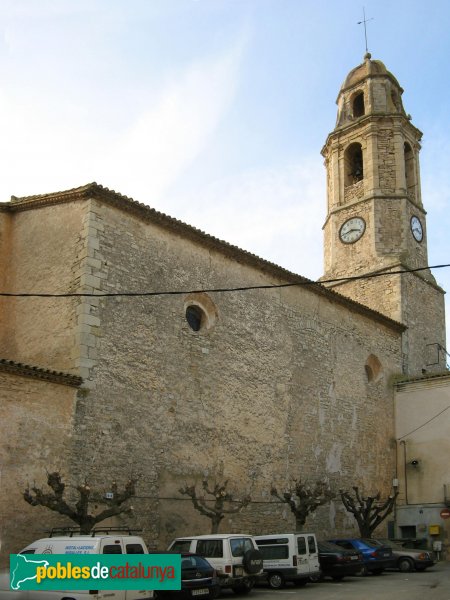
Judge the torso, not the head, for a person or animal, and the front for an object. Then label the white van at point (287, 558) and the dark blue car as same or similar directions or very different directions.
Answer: same or similar directions

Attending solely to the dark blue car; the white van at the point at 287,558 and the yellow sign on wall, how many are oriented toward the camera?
1

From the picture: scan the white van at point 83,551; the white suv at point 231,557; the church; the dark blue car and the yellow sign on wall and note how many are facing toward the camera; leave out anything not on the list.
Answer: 1

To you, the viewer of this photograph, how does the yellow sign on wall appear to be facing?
facing the viewer

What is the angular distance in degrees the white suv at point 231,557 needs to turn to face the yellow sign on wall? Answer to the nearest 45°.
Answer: approximately 90° to its right

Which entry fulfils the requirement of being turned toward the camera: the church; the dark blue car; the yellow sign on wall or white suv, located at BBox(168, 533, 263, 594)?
the yellow sign on wall

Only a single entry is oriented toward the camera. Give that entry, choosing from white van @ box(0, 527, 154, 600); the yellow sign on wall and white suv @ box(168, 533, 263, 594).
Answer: the yellow sign on wall

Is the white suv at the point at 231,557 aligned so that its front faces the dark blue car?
no

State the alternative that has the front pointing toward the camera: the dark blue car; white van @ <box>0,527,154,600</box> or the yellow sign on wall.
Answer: the yellow sign on wall

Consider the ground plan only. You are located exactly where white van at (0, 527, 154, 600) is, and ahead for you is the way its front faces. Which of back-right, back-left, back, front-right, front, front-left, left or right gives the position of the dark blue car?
right

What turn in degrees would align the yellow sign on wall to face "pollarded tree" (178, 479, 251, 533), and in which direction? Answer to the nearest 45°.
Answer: approximately 45° to its right
